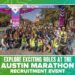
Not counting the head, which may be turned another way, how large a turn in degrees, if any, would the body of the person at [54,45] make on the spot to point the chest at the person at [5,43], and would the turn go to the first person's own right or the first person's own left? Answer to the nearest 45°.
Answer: approximately 90° to the first person's own right

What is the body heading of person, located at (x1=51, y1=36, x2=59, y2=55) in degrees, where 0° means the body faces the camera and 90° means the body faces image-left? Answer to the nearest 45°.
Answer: approximately 0°
